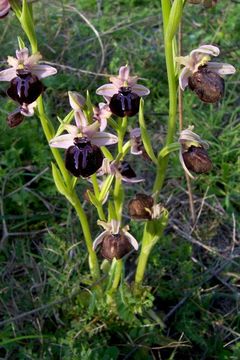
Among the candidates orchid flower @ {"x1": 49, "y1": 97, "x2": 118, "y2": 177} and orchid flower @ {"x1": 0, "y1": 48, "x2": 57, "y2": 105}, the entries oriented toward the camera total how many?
2

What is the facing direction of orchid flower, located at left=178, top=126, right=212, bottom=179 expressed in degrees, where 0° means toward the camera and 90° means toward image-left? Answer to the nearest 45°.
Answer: approximately 315°

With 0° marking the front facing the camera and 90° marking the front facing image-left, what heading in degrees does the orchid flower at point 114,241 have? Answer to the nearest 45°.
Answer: approximately 0°
